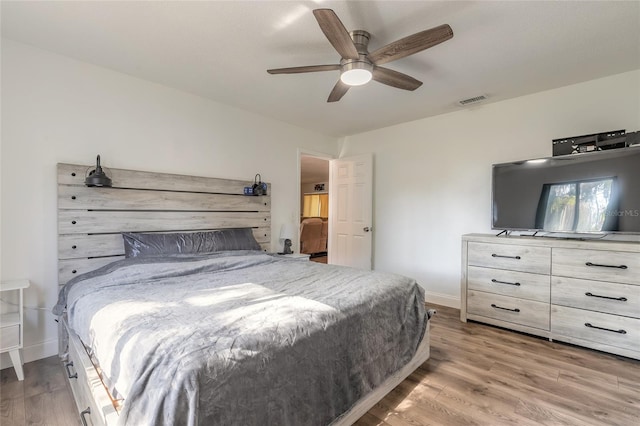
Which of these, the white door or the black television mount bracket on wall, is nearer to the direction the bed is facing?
the black television mount bracket on wall

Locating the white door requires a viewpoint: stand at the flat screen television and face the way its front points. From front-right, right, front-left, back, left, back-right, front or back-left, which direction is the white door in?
front-right

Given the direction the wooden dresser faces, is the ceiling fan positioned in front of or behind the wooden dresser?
in front

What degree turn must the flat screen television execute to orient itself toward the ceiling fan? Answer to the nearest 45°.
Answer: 0° — it already faces it

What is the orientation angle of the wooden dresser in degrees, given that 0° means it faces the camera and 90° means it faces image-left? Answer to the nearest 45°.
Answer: approximately 45°

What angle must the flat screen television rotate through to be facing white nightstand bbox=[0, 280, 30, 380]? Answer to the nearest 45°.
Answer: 0° — it already faces it

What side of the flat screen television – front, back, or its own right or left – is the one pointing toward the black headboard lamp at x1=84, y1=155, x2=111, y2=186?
front

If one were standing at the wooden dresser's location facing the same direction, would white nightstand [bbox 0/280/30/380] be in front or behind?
in front

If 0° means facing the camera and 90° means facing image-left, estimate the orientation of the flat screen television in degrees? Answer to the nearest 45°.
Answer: approximately 45°

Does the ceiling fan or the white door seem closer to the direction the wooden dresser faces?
the ceiling fan

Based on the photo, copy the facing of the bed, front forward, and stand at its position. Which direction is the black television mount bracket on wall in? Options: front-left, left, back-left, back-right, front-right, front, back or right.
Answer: front-left
